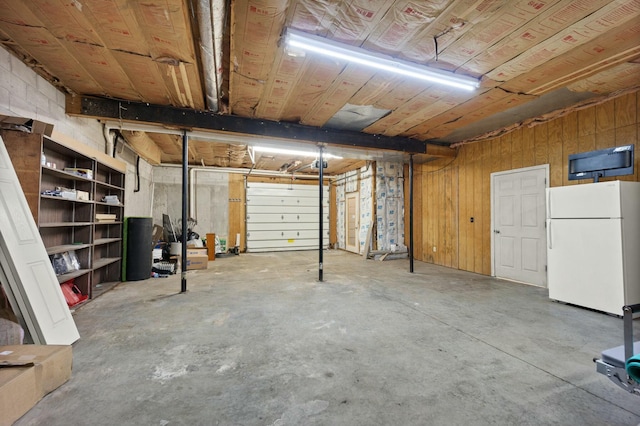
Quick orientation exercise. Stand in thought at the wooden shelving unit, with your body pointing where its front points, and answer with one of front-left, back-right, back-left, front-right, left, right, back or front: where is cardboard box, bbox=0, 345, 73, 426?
front-right

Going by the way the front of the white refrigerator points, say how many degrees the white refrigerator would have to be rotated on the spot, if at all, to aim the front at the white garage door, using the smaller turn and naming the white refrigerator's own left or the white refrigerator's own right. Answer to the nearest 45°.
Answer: approximately 45° to the white refrigerator's own right

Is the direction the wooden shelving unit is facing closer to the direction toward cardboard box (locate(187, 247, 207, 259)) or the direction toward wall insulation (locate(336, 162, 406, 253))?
the wall insulation

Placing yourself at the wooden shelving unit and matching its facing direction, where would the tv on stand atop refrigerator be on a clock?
The tv on stand atop refrigerator is roughly at 12 o'clock from the wooden shelving unit.

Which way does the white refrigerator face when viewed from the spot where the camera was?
facing the viewer and to the left of the viewer

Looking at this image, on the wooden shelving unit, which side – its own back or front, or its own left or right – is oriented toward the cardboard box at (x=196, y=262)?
left

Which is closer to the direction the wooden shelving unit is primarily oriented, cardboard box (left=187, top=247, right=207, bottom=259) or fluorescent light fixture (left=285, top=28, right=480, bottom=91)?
the fluorescent light fixture

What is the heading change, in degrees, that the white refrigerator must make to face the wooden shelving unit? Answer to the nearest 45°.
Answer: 0° — it already faces it

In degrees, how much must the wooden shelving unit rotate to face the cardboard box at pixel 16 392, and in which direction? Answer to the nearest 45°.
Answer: approximately 45° to its right

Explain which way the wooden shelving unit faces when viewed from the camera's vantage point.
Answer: facing the viewer and to the right of the viewer

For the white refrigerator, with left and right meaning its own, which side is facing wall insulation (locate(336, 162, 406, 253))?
right

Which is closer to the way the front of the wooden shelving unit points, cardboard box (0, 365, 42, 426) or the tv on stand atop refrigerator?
the tv on stand atop refrigerator

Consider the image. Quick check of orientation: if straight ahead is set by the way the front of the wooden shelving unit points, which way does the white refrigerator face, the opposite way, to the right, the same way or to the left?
the opposite way

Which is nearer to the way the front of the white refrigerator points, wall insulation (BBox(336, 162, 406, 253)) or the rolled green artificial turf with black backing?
the rolled green artificial turf with black backing

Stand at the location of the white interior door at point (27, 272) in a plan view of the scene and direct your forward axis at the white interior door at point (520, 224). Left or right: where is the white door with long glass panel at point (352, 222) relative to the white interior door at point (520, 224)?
left

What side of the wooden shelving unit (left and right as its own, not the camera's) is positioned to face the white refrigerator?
front

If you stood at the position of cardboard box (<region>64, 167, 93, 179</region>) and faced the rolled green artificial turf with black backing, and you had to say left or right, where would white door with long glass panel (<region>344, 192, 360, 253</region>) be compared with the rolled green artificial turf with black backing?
right

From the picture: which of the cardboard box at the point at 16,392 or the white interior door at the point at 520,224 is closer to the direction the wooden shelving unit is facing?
the white interior door
